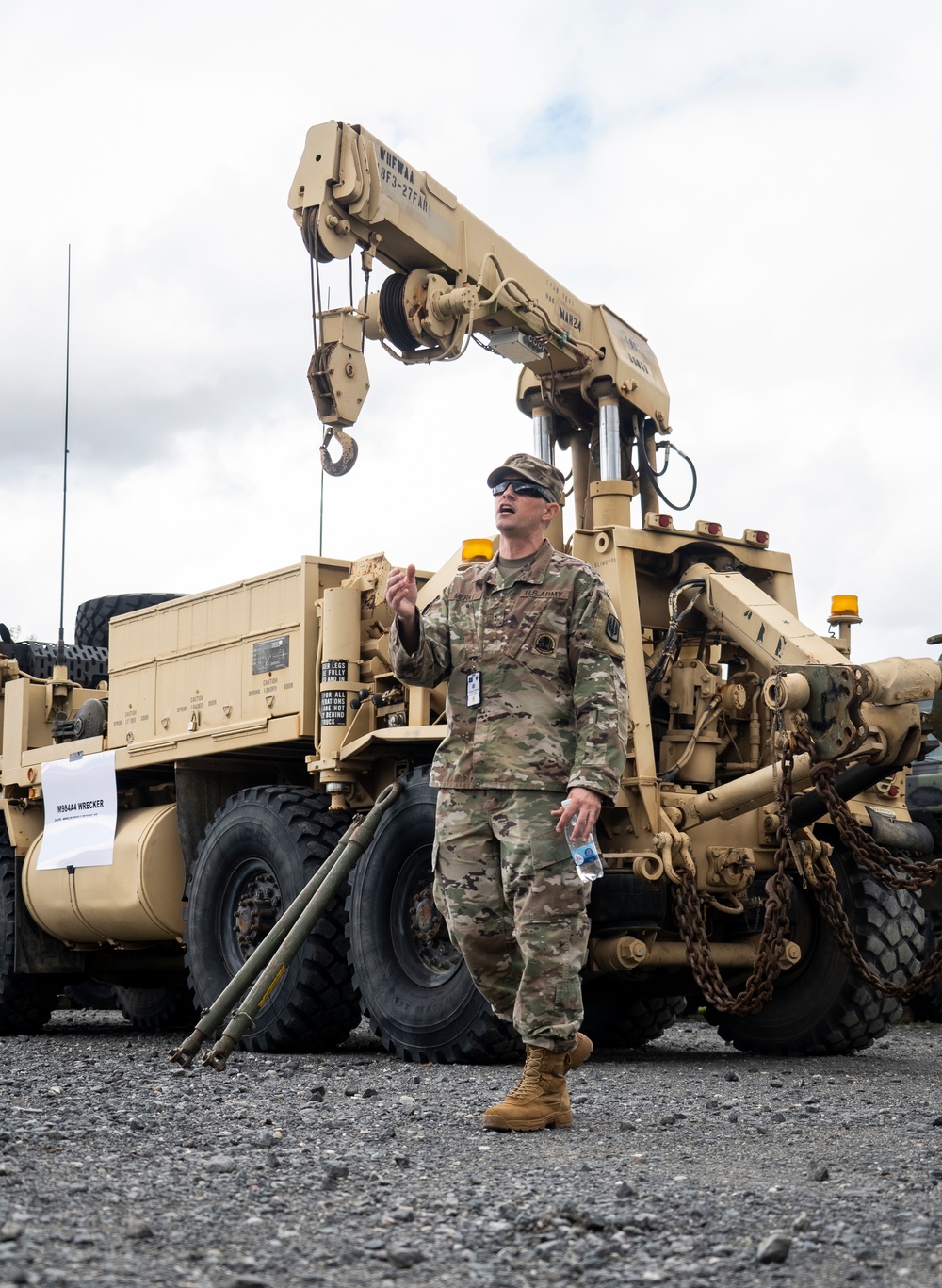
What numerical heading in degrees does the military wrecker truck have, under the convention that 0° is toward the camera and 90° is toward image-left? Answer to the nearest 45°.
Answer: approximately 135°

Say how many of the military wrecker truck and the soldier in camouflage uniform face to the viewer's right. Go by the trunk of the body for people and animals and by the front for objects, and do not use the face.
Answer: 0

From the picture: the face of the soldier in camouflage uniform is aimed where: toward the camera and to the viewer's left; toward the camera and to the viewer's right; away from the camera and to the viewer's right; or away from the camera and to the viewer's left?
toward the camera and to the viewer's left

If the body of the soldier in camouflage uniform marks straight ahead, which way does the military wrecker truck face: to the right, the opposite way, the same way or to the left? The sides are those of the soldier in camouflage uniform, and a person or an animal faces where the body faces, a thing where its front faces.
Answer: to the right
